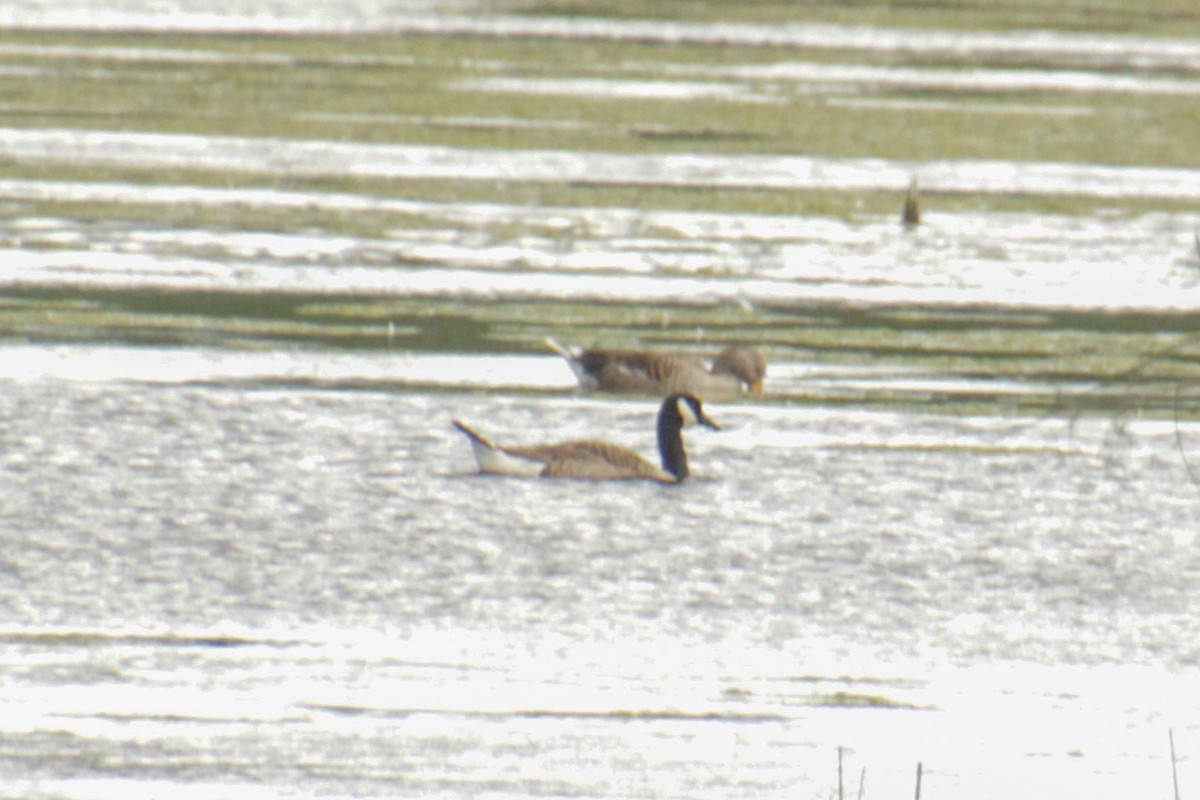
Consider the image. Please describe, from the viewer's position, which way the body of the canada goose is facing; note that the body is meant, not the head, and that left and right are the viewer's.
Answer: facing to the right of the viewer
